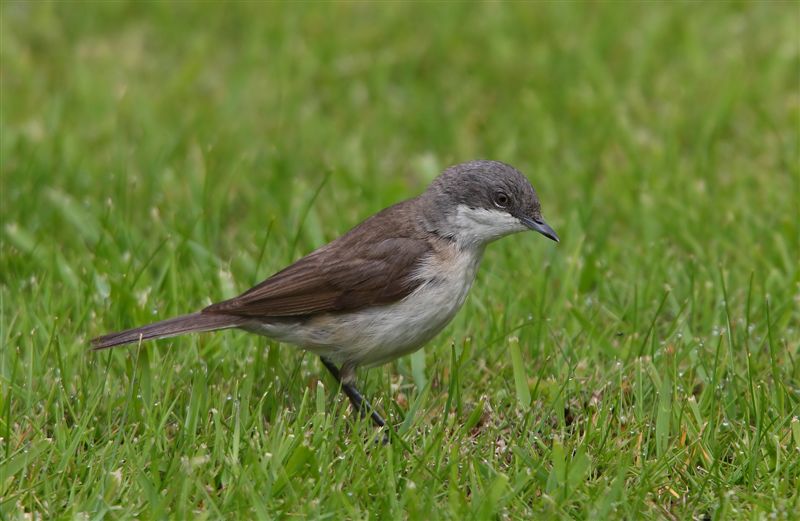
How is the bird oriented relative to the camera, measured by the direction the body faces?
to the viewer's right
